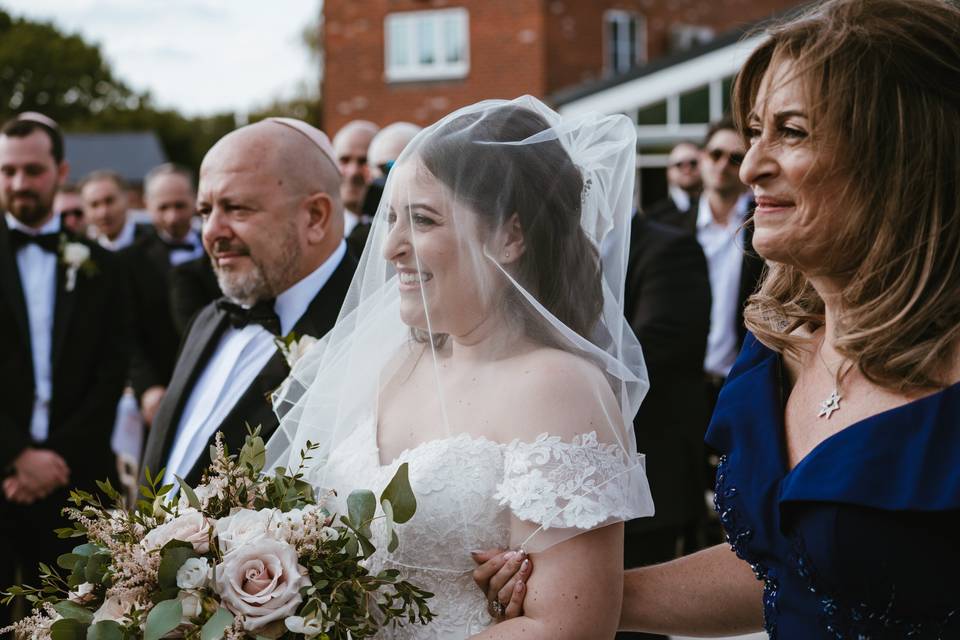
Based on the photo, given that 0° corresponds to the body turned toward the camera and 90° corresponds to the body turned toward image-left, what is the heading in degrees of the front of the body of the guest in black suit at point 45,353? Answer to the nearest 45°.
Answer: approximately 0°

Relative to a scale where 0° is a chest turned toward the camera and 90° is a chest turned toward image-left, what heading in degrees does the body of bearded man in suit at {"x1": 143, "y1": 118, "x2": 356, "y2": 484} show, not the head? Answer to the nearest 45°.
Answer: approximately 45°

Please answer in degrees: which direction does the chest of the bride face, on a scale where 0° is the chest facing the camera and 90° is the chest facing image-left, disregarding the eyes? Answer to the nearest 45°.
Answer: approximately 45°

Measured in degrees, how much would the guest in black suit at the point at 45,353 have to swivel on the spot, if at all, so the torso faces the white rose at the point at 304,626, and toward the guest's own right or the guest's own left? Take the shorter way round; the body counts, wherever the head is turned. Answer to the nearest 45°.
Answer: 0° — they already face it

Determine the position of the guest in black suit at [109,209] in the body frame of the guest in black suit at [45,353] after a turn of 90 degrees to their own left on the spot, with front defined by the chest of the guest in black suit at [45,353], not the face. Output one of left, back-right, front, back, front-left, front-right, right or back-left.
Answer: left

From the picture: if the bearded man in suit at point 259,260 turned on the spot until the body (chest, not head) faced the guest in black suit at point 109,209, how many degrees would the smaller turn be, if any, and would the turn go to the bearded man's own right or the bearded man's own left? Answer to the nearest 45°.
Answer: approximately 135° to the bearded man's own right

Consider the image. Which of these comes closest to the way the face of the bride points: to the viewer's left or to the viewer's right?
to the viewer's left

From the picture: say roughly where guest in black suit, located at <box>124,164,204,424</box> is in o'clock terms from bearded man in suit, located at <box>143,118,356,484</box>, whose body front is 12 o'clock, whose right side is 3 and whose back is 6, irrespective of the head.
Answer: The guest in black suit is roughly at 4 o'clock from the bearded man in suit.
